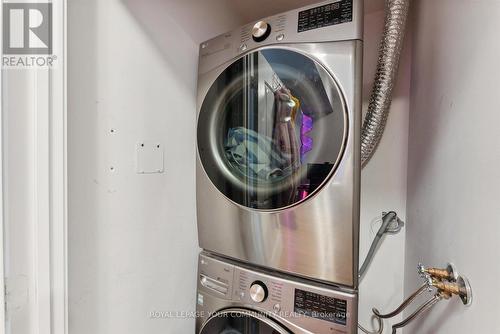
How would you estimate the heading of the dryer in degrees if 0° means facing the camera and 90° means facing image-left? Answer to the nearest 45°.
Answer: approximately 45°

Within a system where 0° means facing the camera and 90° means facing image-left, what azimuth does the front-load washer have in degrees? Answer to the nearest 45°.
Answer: approximately 45°
